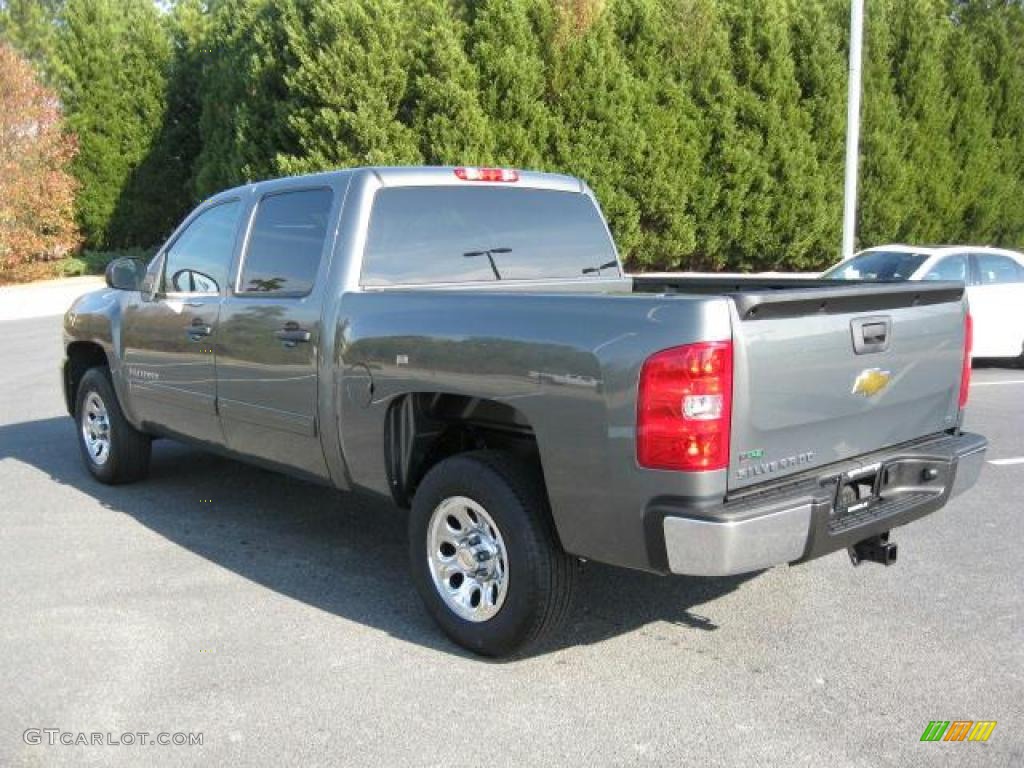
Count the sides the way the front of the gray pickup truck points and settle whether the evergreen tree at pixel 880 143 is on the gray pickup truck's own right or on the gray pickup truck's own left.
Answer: on the gray pickup truck's own right

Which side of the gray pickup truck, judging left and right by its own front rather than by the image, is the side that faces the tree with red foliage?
front

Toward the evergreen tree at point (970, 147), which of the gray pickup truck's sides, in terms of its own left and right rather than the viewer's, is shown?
right

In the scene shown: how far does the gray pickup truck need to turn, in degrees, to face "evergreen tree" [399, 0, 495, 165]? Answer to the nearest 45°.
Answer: approximately 45° to its right

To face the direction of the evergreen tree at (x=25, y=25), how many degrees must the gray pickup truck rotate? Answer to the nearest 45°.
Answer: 0° — it already faces it

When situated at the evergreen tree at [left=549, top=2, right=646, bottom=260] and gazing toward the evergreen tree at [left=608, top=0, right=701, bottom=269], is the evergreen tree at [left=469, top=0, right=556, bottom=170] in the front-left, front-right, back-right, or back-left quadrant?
back-left

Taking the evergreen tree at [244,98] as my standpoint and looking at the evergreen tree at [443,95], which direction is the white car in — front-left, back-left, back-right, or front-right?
front-right

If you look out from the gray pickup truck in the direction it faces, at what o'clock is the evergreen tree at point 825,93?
The evergreen tree is roughly at 2 o'clock from the gray pickup truck.

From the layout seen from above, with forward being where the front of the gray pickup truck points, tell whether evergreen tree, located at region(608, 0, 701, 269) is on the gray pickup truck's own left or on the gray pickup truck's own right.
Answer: on the gray pickup truck's own right

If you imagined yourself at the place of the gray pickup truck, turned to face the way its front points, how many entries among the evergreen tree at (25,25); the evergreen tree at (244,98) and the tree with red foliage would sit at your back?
0

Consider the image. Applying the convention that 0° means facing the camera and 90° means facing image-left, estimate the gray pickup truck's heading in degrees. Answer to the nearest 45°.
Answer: approximately 135°

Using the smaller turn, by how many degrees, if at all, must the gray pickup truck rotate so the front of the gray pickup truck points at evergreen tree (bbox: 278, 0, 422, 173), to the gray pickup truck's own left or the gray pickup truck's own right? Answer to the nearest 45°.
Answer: approximately 45° to the gray pickup truck's own right

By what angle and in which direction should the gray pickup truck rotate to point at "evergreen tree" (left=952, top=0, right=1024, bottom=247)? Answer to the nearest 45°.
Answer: approximately 90° to its right

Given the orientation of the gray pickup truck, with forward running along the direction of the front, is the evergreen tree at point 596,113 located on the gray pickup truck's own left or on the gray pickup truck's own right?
on the gray pickup truck's own right

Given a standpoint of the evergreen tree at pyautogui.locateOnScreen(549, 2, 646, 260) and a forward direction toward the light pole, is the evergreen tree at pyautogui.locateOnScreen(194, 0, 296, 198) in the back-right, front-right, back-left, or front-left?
back-right
